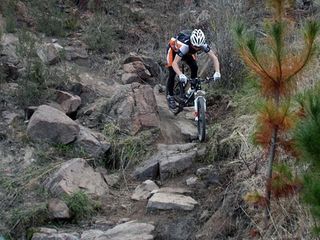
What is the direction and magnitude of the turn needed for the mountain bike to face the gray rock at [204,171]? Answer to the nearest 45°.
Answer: approximately 45° to its right

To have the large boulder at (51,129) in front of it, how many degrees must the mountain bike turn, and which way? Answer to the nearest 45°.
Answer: approximately 135° to its right

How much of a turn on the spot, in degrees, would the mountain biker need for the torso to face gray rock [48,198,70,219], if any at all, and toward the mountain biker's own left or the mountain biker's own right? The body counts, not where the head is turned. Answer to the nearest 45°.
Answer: approximately 90° to the mountain biker's own right

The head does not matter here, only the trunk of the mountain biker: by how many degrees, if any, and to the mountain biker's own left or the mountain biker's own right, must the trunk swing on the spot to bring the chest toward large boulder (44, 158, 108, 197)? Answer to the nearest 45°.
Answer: approximately 90° to the mountain biker's own right

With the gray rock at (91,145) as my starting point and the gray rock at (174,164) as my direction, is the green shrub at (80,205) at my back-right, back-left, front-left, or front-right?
front-right

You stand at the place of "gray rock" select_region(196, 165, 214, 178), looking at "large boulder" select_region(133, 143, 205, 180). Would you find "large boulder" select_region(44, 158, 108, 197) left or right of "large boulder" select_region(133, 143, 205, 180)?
left

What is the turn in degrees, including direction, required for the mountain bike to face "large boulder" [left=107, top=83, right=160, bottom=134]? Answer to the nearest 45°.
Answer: approximately 135° to its right

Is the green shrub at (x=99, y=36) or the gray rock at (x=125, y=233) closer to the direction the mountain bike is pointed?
the gray rock

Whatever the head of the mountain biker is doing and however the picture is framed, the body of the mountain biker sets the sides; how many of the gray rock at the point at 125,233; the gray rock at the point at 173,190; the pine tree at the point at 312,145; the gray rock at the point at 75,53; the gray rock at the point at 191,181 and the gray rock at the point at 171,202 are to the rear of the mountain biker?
1

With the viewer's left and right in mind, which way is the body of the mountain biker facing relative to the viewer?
facing the viewer and to the right of the viewer

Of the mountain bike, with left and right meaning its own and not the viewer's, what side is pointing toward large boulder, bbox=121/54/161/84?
back
